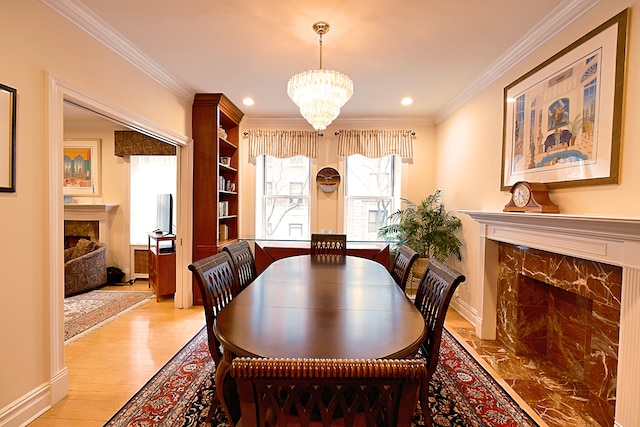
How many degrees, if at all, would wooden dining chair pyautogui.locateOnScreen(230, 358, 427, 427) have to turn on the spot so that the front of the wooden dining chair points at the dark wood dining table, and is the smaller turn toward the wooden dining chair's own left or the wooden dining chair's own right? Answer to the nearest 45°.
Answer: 0° — it already faces it

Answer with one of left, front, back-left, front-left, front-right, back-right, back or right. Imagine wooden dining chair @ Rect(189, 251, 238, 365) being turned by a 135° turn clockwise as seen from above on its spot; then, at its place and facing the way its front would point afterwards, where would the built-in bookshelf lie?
right

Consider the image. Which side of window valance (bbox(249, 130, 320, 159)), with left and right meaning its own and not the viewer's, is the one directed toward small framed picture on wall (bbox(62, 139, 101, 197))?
right

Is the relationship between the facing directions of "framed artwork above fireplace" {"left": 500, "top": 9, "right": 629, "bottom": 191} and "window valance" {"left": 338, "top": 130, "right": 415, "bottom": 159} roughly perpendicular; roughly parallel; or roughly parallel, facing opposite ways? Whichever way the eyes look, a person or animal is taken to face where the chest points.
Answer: roughly perpendicular

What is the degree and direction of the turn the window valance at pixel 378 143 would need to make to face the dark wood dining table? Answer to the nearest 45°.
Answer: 0° — it already faces it

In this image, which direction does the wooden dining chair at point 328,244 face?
toward the camera

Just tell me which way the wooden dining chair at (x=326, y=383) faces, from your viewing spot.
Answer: facing away from the viewer

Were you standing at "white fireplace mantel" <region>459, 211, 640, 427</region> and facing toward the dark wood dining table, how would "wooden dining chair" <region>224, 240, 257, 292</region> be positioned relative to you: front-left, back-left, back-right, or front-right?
front-right

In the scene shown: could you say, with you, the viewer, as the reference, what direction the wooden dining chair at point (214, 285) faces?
facing the viewer and to the right of the viewer

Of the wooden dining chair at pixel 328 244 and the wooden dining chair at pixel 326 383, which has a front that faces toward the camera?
the wooden dining chair at pixel 328 244

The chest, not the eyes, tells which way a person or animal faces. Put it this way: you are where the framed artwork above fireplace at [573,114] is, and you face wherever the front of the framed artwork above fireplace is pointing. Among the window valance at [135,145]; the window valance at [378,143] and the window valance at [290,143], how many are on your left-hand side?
0

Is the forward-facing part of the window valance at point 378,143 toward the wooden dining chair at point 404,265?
yes

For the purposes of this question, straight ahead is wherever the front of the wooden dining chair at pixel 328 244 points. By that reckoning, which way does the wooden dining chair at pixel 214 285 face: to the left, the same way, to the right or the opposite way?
to the left

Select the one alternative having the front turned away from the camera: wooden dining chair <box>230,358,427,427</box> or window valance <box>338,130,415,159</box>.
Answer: the wooden dining chair

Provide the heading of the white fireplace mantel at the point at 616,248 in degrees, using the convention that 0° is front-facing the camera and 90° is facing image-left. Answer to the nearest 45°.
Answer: approximately 45°

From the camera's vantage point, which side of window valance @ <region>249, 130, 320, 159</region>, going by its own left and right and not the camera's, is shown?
front

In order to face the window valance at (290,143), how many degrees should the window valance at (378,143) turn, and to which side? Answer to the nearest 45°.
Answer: approximately 90° to its right

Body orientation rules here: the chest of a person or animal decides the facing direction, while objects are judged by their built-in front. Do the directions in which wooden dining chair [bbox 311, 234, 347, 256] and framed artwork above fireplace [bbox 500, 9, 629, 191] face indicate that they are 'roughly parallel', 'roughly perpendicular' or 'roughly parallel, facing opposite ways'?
roughly perpendicular

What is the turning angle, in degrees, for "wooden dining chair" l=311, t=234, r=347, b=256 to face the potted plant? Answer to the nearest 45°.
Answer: approximately 90° to its left

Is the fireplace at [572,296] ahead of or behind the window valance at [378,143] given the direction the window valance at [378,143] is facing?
ahead
